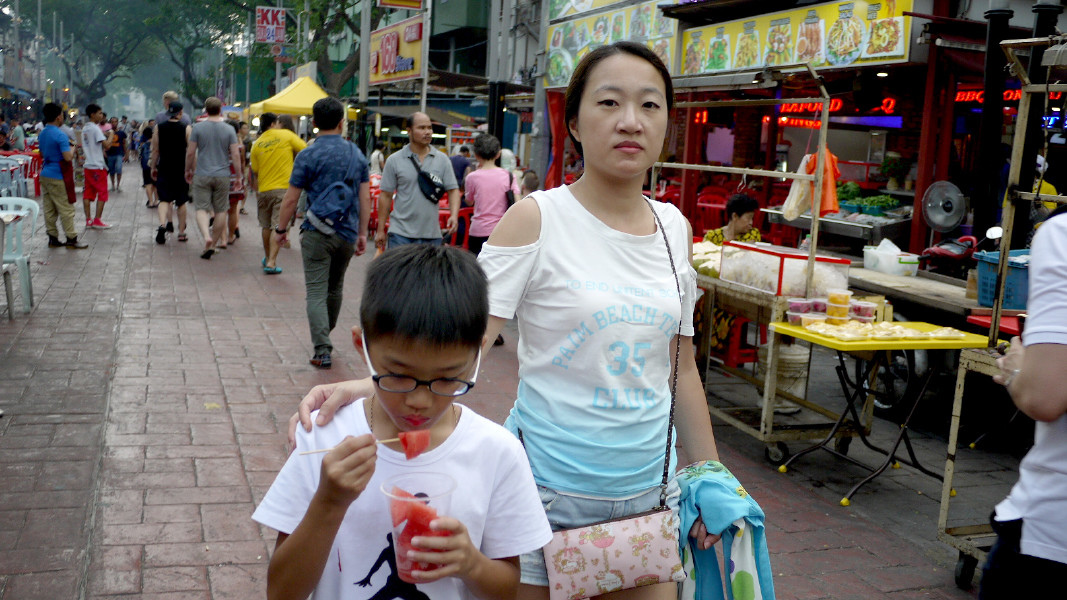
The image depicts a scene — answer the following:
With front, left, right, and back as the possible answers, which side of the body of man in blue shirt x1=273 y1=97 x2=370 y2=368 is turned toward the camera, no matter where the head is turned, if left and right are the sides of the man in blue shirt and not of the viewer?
back

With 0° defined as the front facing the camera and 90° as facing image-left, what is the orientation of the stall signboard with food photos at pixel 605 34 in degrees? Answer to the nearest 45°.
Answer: approximately 45°

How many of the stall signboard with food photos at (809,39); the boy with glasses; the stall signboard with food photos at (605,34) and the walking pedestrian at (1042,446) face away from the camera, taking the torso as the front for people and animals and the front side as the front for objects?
0

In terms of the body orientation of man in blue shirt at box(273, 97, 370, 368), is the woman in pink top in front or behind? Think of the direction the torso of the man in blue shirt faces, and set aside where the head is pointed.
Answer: in front

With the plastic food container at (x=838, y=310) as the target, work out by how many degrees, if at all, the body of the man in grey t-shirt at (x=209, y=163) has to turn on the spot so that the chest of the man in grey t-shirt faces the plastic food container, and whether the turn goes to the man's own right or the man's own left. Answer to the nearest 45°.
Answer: approximately 180°

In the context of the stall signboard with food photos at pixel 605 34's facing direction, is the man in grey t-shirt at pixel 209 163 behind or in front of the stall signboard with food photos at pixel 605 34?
in front

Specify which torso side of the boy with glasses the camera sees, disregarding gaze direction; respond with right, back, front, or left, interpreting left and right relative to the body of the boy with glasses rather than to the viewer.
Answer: front

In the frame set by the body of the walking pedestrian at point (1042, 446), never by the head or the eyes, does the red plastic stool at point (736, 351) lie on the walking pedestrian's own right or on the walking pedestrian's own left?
on the walking pedestrian's own right

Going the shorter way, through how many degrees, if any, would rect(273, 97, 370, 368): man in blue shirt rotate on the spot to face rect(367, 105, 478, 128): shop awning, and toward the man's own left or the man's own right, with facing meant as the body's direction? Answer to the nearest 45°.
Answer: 0° — they already face it

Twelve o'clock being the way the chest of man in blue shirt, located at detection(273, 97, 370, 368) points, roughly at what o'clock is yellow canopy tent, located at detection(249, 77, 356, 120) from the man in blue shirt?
The yellow canopy tent is roughly at 12 o'clock from the man in blue shirt.

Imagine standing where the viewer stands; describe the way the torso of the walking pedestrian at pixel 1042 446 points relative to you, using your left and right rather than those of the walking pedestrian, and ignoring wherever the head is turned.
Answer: facing to the left of the viewer

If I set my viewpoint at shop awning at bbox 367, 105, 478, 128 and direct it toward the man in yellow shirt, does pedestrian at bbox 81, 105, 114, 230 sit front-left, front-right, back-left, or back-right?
front-right

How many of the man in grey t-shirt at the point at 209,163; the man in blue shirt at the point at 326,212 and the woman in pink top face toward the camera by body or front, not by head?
0

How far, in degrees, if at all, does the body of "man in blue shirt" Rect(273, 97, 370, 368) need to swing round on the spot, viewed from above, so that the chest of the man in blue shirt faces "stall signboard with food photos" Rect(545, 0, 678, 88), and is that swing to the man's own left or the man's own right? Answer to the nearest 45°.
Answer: approximately 45° to the man's own right

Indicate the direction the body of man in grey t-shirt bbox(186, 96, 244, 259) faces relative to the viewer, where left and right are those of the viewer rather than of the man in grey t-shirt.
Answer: facing away from the viewer

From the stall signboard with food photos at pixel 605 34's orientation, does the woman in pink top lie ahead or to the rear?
ahead

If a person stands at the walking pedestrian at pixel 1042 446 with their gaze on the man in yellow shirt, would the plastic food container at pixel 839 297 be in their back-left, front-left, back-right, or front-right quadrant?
front-right

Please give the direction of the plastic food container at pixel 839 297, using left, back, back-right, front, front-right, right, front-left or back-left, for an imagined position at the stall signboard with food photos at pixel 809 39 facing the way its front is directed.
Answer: front-left

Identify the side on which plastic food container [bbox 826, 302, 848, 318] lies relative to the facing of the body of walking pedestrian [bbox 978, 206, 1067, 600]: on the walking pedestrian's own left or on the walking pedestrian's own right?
on the walking pedestrian's own right
